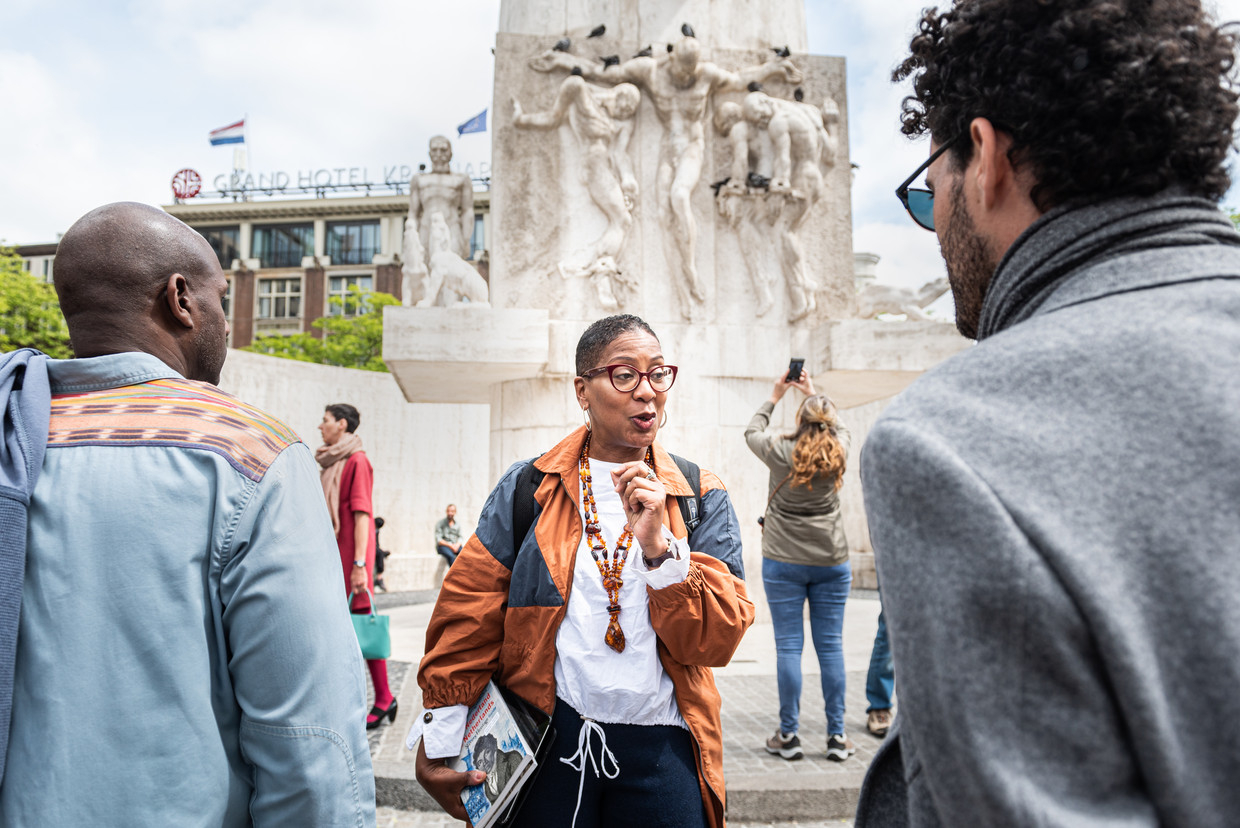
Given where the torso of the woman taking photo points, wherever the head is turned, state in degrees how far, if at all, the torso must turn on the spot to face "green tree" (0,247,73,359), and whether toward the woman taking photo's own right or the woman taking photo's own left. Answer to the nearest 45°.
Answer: approximately 45° to the woman taking photo's own left

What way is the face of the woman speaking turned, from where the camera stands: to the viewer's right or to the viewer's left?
to the viewer's right

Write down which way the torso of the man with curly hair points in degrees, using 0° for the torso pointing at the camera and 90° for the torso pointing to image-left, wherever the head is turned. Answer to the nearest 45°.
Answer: approximately 135°

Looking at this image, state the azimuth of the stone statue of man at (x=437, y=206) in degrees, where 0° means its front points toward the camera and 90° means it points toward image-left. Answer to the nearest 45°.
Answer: approximately 0°

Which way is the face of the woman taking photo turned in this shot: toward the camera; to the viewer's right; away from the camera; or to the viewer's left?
away from the camera

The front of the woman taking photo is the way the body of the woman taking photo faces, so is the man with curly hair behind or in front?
behind

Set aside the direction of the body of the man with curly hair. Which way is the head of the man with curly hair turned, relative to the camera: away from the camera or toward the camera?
away from the camera

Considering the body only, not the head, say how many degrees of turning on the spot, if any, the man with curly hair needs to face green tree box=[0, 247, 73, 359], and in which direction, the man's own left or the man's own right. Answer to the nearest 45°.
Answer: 0° — they already face it

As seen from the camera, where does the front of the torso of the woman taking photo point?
away from the camera

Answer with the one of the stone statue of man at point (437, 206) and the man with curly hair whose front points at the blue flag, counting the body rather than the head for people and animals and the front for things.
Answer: the man with curly hair

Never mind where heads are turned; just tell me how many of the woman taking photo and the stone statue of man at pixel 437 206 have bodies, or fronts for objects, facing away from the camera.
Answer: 1

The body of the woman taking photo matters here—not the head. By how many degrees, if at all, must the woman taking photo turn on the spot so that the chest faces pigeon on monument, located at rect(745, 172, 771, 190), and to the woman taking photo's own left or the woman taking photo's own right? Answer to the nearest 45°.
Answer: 0° — they already face it
